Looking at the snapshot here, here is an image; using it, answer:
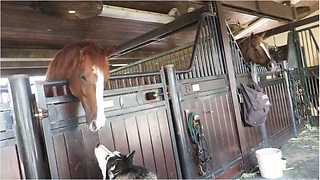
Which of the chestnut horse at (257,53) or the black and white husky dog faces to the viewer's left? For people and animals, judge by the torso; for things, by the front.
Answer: the black and white husky dog

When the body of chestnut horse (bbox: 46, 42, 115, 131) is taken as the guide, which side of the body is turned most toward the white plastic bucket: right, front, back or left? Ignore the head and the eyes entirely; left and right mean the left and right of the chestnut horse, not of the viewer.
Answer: left

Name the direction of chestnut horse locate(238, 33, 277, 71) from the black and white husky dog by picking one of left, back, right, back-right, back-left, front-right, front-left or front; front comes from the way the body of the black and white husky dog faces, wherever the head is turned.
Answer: back-right

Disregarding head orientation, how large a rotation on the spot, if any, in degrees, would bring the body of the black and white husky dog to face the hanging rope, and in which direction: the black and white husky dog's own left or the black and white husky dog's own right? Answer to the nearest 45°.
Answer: approximately 135° to the black and white husky dog's own right

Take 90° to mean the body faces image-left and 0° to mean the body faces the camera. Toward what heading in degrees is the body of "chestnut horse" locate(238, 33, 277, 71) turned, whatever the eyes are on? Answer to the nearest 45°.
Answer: approximately 315°

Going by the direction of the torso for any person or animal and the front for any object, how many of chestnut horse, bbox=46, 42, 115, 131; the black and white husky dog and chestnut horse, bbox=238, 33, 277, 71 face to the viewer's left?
1

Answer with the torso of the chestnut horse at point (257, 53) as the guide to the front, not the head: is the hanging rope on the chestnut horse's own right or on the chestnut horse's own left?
on the chestnut horse's own right

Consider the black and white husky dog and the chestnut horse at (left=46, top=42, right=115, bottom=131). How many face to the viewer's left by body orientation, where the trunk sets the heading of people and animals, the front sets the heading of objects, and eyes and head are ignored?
1

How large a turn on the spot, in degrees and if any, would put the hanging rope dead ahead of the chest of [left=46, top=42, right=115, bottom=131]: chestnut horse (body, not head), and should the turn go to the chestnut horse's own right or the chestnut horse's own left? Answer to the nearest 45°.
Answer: approximately 90° to the chestnut horse's own left
